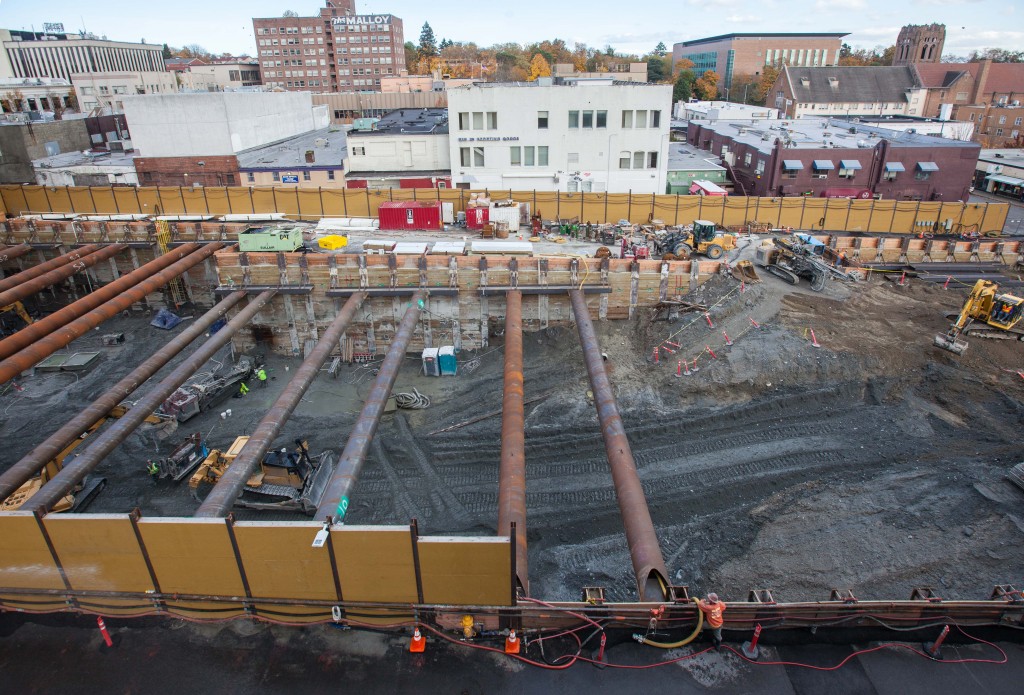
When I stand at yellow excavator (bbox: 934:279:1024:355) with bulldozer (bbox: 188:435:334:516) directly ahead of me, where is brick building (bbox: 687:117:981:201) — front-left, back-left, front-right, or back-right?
back-right

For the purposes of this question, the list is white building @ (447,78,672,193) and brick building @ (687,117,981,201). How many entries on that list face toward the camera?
2

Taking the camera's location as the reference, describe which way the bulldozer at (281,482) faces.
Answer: facing the viewer and to the right of the viewer

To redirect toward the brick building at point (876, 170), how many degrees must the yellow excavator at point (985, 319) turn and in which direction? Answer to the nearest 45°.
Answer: approximately 135° to its right

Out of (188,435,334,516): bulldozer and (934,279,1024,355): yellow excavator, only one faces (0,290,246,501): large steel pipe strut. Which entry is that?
the yellow excavator

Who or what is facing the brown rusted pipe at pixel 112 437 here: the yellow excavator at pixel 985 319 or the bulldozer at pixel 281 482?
the yellow excavator

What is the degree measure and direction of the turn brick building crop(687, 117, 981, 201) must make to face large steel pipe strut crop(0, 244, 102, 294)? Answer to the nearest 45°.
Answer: approximately 45° to its right

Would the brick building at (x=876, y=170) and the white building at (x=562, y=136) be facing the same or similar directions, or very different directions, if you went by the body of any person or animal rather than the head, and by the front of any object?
same or similar directions

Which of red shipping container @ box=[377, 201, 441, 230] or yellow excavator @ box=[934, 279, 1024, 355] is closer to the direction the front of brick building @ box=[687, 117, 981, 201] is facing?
the yellow excavator

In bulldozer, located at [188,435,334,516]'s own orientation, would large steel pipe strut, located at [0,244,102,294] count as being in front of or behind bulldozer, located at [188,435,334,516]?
behind

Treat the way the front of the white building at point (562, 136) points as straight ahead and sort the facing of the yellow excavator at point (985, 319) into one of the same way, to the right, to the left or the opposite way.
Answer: to the right

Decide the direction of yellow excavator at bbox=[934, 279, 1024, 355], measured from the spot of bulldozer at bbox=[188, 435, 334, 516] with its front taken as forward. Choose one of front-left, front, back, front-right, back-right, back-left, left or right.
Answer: front-left

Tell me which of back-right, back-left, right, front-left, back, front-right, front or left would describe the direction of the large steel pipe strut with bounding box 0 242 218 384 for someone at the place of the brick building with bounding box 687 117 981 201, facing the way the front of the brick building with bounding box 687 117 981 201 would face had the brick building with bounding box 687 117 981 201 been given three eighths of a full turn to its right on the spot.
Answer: left

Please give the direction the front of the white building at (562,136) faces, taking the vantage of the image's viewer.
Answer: facing the viewer
